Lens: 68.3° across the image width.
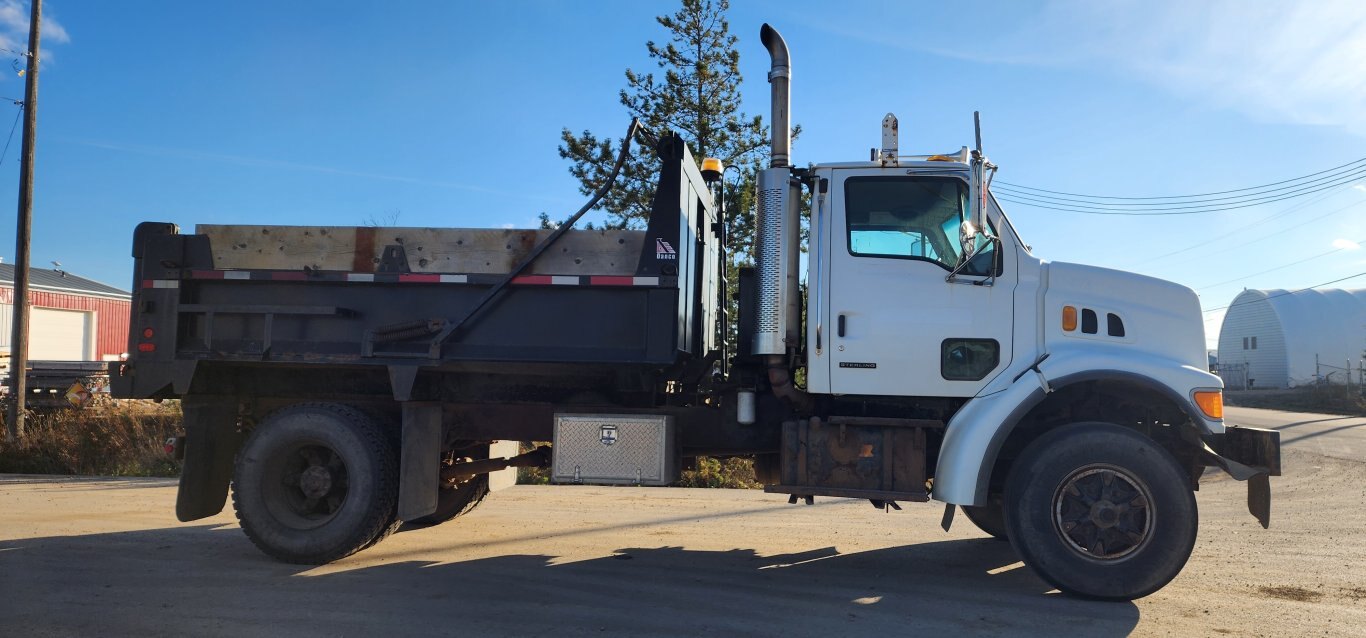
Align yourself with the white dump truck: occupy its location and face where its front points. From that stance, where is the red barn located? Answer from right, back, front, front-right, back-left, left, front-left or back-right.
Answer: back-left

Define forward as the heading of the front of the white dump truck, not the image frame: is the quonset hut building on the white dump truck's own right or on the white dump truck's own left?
on the white dump truck's own left

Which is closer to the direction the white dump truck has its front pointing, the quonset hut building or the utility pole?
the quonset hut building

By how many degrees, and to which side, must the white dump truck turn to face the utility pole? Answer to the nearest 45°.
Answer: approximately 135° to its left

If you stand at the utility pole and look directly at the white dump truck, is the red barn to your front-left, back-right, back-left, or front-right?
back-left

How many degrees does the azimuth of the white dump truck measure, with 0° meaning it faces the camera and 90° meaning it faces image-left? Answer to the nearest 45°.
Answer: approximately 270°
